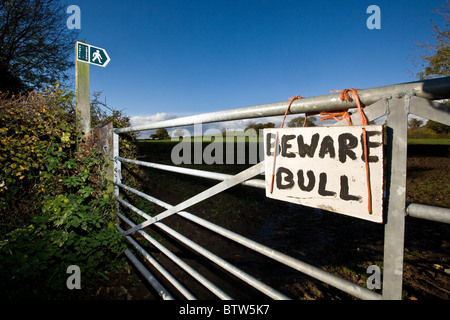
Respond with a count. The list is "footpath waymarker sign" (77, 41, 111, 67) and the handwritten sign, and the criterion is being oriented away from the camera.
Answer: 0

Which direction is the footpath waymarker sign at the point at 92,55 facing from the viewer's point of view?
toward the camera

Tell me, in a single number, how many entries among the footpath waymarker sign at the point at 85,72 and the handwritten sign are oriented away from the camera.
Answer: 0

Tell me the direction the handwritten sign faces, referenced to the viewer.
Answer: facing the viewer and to the left of the viewer
